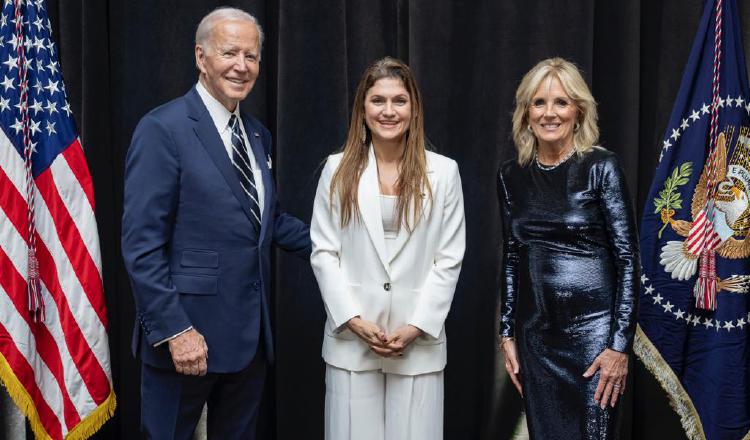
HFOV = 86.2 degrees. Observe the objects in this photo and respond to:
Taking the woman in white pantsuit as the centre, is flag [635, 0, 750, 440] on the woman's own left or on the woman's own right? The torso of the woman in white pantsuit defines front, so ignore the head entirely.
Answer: on the woman's own left

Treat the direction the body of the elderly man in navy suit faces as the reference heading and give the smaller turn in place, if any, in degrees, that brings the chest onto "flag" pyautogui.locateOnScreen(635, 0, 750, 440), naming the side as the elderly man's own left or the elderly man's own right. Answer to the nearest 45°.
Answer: approximately 45° to the elderly man's own left

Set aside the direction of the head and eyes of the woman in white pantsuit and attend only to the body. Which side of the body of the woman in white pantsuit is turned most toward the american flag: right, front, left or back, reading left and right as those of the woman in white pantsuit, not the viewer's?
right

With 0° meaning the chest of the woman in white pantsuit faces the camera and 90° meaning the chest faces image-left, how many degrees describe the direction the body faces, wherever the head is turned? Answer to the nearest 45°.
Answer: approximately 0°

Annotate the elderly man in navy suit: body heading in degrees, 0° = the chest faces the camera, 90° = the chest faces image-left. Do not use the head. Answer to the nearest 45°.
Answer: approximately 315°

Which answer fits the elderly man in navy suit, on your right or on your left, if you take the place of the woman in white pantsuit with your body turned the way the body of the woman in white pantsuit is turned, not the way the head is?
on your right
